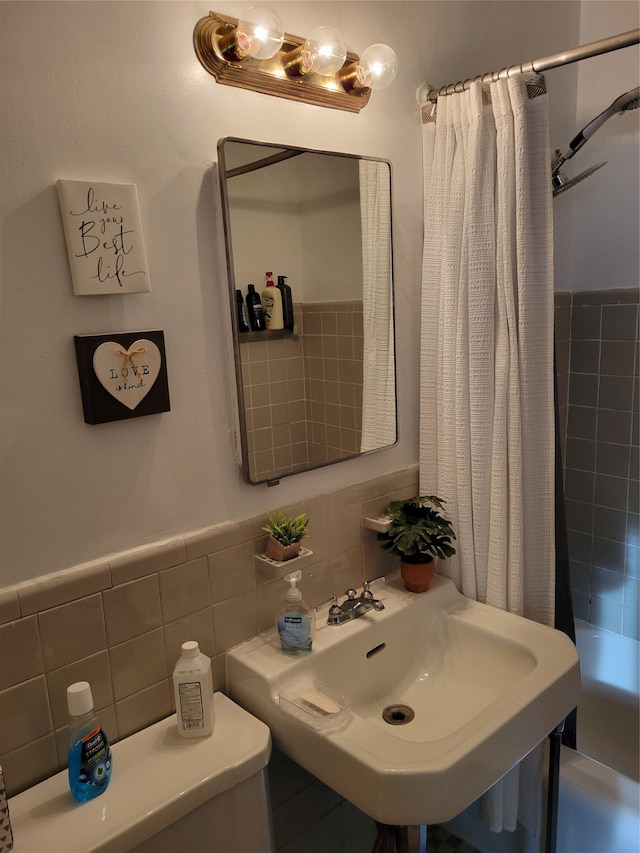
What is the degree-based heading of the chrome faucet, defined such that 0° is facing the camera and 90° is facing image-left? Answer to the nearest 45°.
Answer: approximately 315°

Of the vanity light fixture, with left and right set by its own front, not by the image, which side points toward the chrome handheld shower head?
left

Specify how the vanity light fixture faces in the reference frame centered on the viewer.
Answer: facing the viewer and to the right of the viewer

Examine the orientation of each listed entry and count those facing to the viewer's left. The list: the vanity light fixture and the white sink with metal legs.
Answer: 0

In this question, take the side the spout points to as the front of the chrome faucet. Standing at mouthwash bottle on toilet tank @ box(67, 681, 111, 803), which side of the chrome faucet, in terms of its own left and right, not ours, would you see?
right

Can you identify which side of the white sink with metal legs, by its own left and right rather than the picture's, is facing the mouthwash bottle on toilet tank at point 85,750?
right

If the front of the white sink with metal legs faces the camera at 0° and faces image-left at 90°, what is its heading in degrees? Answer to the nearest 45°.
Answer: approximately 315°
